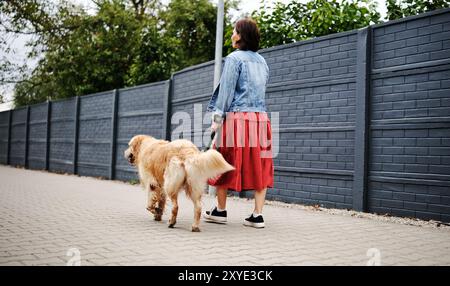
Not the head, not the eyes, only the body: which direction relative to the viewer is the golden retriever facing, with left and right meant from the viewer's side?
facing away from the viewer and to the left of the viewer

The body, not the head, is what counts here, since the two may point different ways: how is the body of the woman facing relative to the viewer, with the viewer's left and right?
facing away from the viewer and to the left of the viewer

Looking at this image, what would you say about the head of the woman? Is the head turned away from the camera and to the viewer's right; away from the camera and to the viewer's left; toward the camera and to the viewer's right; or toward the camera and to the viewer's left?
away from the camera and to the viewer's left

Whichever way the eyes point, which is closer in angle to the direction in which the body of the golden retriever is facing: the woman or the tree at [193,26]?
the tree
